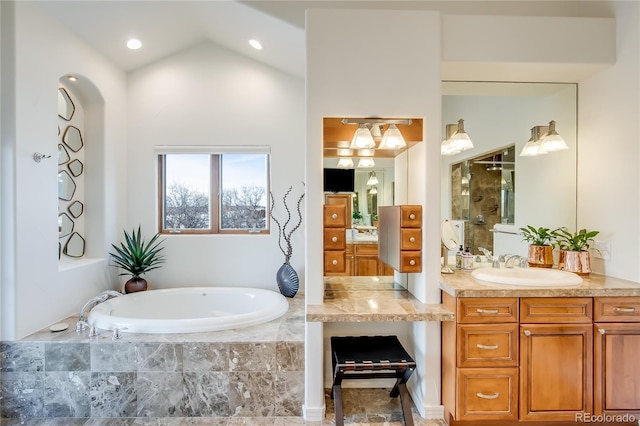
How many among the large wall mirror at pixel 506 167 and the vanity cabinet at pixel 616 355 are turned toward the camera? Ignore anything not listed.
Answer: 2

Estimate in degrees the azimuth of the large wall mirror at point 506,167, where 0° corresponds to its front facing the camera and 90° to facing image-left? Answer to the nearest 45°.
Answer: approximately 0°

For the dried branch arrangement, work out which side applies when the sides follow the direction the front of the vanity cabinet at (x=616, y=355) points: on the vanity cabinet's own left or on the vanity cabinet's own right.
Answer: on the vanity cabinet's own right

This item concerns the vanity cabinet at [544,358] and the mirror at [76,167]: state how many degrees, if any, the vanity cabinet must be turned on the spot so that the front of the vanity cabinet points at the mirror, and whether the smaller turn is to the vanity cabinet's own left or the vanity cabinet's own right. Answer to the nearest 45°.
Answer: approximately 90° to the vanity cabinet's own right

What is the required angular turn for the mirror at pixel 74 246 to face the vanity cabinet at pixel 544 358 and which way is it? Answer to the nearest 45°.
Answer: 0° — it already faces it

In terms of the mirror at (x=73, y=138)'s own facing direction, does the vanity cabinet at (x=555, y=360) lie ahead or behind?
ahead

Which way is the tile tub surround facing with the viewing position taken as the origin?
facing the viewer

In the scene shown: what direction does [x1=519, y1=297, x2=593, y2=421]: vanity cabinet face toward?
toward the camera

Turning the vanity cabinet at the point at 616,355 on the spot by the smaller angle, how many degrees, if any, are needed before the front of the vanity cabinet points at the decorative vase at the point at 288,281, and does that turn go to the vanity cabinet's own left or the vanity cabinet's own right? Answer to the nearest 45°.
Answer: approximately 90° to the vanity cabinet's own right

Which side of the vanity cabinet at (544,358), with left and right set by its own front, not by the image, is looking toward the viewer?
front

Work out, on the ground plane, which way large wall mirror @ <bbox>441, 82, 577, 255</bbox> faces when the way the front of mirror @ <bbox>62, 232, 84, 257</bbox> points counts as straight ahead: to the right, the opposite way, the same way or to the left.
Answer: to the right

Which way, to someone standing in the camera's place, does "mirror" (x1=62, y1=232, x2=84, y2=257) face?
facing the viewer and to the right of the viewer
